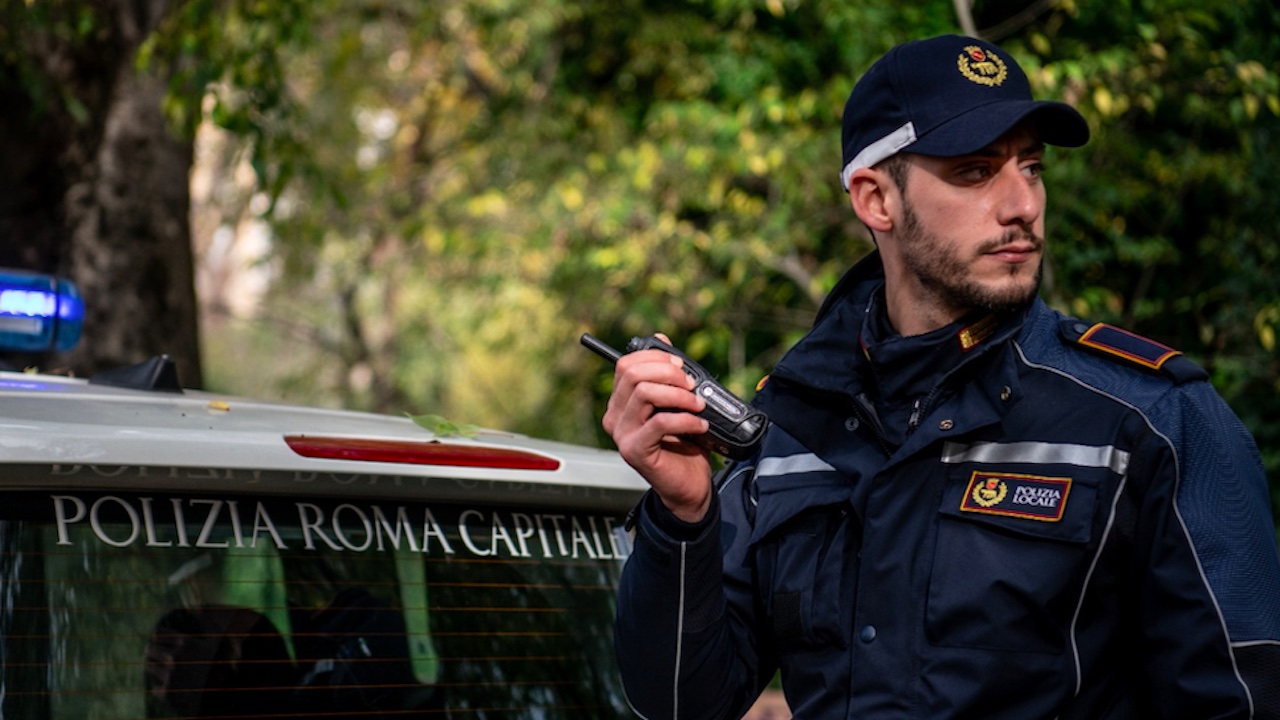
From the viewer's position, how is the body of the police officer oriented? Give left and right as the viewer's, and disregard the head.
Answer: facing the viewer and to the left of the viewer

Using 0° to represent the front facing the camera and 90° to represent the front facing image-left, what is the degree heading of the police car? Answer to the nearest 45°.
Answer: approximately 135°

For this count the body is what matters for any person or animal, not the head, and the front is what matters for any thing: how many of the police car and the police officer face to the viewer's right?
0

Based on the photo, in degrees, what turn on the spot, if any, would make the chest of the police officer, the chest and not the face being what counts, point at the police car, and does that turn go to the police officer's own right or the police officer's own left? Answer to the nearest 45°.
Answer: approximately 45° to the police officer's own right

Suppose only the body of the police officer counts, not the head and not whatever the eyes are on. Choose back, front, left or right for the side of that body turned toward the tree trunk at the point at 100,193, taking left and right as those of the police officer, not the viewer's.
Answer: right
